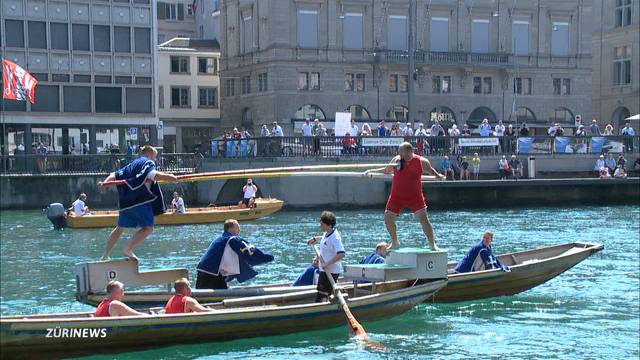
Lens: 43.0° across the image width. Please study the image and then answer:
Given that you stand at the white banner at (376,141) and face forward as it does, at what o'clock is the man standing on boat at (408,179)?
The man standing on boat is roughly at 12 o'clock from the white banner.

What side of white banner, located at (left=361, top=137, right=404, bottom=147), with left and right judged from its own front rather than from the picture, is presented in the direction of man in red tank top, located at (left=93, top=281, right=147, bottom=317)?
front

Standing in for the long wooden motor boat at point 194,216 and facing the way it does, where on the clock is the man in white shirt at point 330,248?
The man in white shirt is roughly at 3 o'clock from the long wooden motor boat.

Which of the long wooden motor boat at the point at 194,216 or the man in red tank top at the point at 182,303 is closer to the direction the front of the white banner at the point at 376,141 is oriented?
the man in red tank top

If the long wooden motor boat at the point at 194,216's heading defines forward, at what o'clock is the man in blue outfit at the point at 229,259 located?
The man in blue outfit is roughly at 3 o'clock from the long wooden motor boat.

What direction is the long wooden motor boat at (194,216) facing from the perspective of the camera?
to the viewer's right

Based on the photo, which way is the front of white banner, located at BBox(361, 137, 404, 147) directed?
toward the camera

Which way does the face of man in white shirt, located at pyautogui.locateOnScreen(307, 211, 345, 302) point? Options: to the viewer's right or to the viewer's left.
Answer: to the viewer's left

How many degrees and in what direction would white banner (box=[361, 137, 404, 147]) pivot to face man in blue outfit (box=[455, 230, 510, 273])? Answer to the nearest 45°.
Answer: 0° — it already faces them

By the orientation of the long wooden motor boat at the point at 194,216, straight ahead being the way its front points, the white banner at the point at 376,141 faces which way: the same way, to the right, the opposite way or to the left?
to the right
